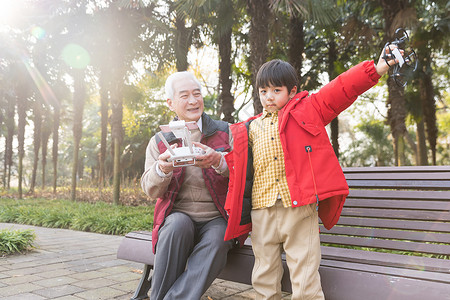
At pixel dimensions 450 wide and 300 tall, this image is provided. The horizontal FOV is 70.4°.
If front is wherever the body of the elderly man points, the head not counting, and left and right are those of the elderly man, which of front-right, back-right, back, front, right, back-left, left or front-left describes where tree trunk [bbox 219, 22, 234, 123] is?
back

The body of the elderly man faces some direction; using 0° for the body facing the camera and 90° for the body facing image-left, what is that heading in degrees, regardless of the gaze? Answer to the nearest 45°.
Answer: approximately 0°

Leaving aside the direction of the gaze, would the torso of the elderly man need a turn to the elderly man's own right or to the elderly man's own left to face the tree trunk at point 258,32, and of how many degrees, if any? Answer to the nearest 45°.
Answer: approximately 180°

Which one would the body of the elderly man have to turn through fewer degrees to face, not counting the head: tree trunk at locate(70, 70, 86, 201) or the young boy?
the young boy

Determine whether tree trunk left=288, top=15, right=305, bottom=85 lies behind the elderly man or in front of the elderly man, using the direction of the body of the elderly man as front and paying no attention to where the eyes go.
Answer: behind

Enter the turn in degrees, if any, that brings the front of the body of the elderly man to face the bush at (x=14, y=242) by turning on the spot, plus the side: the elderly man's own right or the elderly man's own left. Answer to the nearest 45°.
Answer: approximately 135° to the elderly man's own right

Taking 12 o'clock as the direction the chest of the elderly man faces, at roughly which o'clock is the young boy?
The young boy is roughly at 10 o'clock from the elderly man.

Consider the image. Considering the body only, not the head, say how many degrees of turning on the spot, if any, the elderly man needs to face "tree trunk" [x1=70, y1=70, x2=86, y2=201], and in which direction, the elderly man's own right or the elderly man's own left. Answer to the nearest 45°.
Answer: approximately 180°

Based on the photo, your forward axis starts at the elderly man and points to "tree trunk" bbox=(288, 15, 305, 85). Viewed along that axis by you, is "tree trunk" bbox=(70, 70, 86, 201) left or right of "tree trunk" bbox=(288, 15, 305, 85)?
left

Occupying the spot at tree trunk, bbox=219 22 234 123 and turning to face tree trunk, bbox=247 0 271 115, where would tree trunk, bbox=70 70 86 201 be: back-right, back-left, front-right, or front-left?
back-right

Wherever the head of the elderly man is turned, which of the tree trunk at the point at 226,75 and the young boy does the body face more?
the young boy
